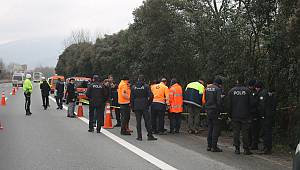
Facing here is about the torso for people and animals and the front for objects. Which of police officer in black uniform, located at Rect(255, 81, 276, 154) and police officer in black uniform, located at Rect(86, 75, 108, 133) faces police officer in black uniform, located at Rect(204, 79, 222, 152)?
police officer in black uniform, located at Rect(255, 81, 276, 154)

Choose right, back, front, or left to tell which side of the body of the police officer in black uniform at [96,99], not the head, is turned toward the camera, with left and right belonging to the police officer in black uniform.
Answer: back

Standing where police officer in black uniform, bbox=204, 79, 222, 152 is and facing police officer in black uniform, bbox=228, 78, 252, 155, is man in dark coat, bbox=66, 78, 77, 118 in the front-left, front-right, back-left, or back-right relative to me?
back-left
